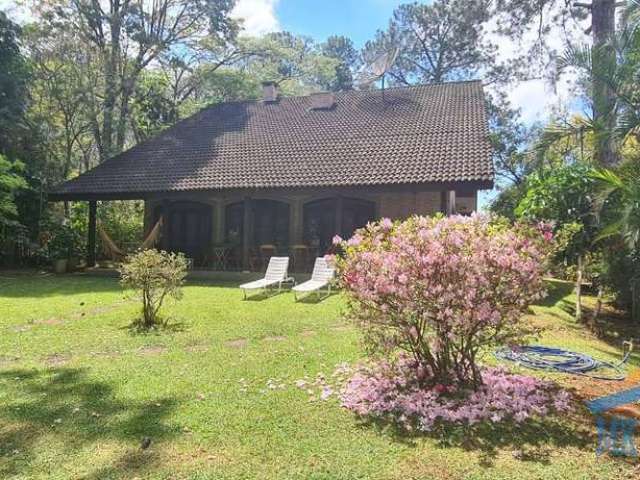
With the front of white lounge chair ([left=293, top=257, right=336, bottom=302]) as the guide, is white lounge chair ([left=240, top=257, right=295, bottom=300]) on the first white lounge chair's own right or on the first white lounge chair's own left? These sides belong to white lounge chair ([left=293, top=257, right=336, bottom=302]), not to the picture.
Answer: on the first white lounge chair's own right

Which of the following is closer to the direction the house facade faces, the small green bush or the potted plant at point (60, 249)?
the small green bush

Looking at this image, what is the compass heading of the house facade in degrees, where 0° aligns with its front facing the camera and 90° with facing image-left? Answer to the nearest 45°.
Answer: approximately 0°

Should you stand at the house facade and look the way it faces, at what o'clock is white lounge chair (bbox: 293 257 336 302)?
The white lounge chair is roughly at 12 o'clock from the house facade.

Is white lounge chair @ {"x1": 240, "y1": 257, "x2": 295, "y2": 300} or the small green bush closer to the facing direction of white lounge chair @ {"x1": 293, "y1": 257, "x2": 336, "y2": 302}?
the small green bush

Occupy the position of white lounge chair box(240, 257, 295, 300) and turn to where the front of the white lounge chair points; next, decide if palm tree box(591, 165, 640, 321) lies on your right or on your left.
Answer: on your left

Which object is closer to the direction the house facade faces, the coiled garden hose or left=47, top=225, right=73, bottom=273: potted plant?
the coiled garden hose

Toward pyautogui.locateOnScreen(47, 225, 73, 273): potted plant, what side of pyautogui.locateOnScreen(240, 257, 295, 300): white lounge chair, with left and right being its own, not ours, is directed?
right

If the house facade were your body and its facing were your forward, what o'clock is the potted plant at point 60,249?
The potted plant is roughly at 3 o'clock from the house facade.

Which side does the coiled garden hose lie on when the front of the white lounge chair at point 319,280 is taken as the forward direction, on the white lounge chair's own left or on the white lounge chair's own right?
on the white lounge chair's own left
